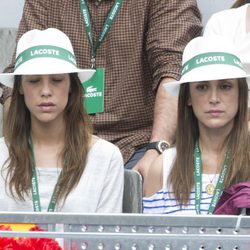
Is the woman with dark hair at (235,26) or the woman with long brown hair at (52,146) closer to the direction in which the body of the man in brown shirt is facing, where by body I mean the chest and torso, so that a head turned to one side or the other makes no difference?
the woman with long brown hair

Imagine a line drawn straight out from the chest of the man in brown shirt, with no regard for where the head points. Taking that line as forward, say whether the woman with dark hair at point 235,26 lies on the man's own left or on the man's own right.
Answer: on the man's own left

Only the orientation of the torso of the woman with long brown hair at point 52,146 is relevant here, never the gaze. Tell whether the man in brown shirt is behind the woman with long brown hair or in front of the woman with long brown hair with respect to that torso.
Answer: behind

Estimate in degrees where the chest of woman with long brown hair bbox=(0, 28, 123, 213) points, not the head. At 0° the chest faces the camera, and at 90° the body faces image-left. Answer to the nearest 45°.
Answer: approximately 0°

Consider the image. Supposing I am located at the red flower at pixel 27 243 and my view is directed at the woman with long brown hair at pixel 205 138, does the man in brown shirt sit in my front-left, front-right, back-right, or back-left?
front-left

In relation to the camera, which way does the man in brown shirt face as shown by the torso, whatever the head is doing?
toward the camera

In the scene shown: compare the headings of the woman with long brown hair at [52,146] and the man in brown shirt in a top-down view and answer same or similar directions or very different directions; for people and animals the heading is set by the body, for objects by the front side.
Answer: same or similar directions

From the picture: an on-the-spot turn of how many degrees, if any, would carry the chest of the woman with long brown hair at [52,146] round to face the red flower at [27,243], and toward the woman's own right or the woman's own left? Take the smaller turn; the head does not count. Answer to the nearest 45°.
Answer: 0° — they already face it

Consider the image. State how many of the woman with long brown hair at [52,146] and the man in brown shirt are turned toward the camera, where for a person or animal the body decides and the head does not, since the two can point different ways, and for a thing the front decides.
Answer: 2
